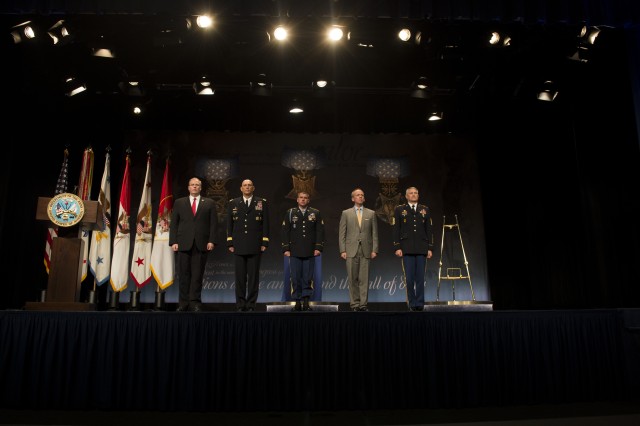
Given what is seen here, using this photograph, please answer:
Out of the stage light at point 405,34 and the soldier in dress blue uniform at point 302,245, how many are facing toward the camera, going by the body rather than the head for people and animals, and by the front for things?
2

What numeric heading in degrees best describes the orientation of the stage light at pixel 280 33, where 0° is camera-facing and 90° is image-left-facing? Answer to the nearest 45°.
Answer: approximately 0°

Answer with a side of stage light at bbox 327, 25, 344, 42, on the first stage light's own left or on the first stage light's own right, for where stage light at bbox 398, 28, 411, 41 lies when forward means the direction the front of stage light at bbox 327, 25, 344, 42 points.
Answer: on the first stage light's own left

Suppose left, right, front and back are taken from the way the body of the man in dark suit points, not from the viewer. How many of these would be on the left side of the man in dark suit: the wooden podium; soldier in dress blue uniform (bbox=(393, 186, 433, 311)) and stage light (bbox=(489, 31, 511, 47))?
2

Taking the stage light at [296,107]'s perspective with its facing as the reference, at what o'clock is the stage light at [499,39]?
the stage light at [499,39] is roughly at 10 o'clock from the stage light at [296,107].

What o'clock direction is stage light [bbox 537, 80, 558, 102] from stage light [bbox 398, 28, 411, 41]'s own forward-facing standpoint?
stage light [bbox 537, 80, 558, 102] is roughly at 8 o'clock from stage light [bbox 398, 28, 411, 41].

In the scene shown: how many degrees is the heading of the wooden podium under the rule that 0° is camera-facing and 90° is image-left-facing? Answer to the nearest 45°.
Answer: approximately 0°
